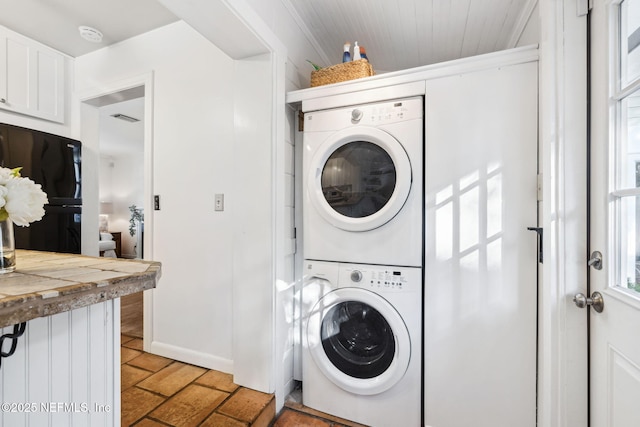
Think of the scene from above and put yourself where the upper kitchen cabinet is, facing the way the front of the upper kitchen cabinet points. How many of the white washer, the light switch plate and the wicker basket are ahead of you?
3

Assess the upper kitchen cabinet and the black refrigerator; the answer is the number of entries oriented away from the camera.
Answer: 0

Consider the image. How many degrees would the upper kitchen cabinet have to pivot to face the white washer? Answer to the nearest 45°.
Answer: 0° — it already faces it

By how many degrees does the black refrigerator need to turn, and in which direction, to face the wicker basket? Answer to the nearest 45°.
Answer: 0° — it already faces it

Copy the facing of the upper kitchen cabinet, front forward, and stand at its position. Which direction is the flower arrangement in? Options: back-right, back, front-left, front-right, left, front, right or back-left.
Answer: front-right

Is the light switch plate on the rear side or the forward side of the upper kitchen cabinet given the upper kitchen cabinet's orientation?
on the forward side

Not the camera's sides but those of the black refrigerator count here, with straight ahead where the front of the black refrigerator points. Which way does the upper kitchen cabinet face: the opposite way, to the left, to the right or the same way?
the same way

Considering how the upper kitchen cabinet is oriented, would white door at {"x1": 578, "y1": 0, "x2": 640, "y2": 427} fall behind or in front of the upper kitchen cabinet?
in front

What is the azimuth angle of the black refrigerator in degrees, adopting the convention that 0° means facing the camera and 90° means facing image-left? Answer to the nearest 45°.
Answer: approximately 315°

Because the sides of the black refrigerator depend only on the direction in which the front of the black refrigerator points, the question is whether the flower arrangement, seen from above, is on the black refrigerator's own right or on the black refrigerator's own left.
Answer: on the black refrigerator's own right

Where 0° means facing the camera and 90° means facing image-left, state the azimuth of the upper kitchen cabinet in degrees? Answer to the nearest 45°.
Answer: approximately 315°
